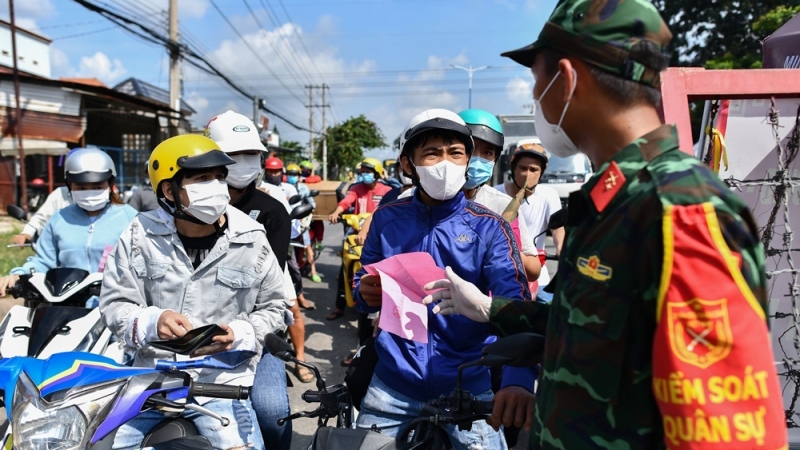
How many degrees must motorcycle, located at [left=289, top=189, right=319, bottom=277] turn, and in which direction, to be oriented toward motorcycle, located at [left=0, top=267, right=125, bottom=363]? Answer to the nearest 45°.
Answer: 0° — it already faces it

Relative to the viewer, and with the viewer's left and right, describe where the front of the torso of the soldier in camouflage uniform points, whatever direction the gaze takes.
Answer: facing to the left of the viewer

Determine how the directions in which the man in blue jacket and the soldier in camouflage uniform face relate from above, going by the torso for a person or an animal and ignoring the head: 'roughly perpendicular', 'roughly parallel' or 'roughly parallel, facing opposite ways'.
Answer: roughly perpendicular

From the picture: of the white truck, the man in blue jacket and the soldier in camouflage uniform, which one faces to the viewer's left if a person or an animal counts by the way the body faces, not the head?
the soldier in camouflage uniform

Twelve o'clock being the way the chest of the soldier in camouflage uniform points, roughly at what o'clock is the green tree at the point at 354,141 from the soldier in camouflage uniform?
The green tree is roughly at 2 o'clock from the soldier in camouflage uniform.

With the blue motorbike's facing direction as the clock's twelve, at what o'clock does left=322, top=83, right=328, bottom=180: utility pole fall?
The utility pole is roughly at 5 o'clock from the blue motorbike.

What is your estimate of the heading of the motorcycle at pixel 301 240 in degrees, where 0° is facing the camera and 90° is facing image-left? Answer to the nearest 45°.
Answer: approximately 0°

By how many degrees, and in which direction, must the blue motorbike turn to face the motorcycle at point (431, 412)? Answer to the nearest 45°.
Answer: approximately 90° to its left

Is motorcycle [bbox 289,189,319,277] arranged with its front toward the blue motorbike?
yes

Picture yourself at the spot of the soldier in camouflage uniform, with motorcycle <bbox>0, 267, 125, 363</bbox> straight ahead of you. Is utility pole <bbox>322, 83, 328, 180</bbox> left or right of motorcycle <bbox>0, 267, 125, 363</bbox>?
right

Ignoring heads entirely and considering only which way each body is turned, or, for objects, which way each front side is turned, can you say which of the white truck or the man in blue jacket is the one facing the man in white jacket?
the white truck
